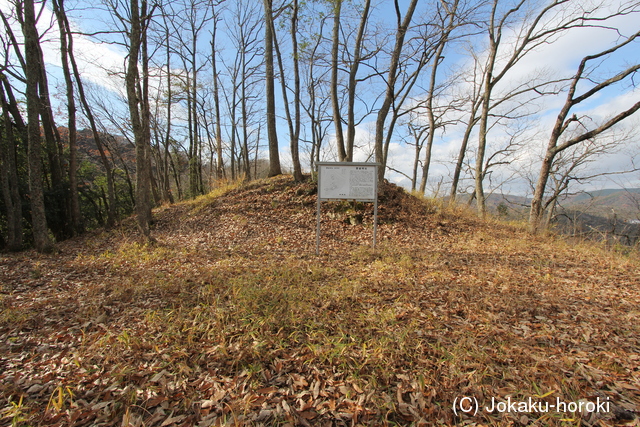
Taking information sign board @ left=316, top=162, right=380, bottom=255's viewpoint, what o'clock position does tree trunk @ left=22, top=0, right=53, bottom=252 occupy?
The tree trunk is roughly at 3 o'clock from the information sign board.

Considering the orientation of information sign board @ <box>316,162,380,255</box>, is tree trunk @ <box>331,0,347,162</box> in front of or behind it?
behind

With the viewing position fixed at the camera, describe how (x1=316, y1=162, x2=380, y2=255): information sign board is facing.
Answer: facing the viewer

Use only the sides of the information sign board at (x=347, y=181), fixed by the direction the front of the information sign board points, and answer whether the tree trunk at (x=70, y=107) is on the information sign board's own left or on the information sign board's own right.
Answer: on the information sign board's own right

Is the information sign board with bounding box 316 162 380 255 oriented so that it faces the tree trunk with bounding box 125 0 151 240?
no

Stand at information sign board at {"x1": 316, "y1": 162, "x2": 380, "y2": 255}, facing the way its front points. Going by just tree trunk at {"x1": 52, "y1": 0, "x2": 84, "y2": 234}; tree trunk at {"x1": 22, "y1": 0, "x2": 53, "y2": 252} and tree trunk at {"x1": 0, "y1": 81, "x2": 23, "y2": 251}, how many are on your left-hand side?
0

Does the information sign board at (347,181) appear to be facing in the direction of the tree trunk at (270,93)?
no

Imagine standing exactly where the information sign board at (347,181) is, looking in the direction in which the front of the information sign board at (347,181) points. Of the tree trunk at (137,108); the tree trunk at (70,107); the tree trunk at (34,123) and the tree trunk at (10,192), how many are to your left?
0

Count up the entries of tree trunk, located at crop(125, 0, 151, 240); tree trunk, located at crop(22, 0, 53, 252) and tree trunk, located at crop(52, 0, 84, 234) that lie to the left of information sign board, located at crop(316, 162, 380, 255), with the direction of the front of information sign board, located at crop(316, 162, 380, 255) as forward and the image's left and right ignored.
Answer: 0

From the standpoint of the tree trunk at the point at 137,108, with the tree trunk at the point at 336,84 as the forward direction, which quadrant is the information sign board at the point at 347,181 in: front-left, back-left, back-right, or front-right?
front-right
